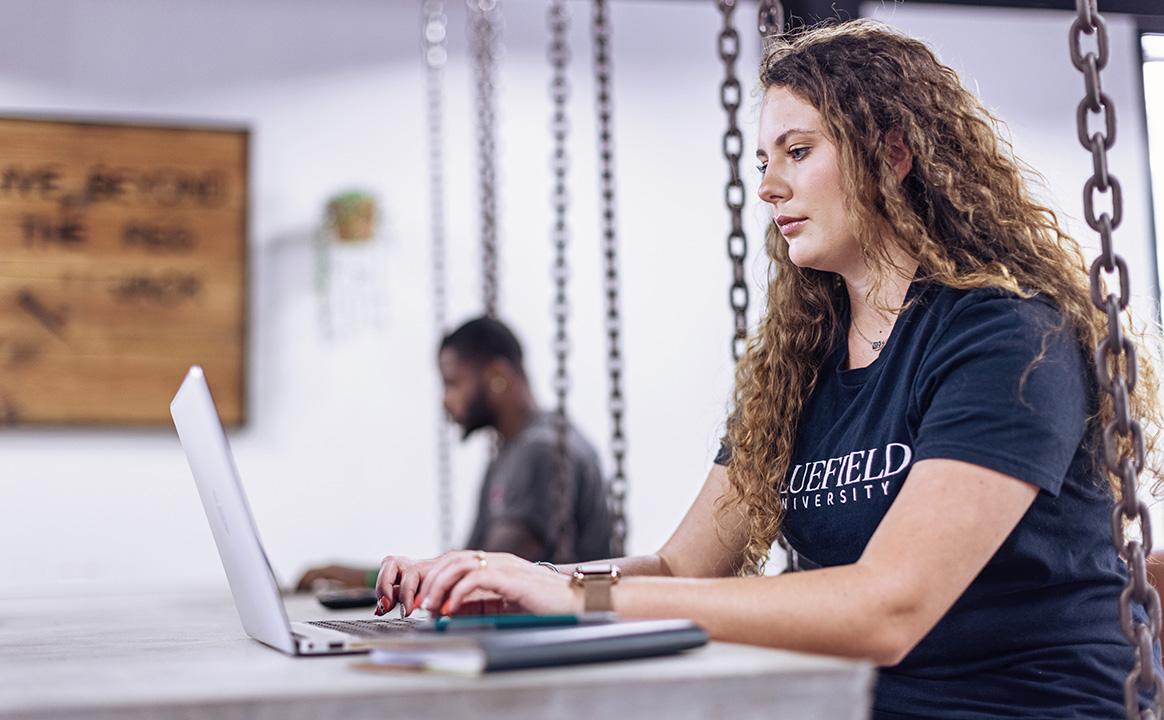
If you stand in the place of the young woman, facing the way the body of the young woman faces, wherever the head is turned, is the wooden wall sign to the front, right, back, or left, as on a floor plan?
right

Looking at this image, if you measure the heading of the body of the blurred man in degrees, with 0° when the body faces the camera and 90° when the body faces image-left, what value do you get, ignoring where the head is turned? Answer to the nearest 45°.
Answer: approximately 90°

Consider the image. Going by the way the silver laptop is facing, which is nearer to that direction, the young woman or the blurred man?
the young woman

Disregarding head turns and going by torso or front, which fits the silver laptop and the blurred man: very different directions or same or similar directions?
very different directions

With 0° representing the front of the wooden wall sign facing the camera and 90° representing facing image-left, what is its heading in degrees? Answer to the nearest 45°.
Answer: approximately 0°

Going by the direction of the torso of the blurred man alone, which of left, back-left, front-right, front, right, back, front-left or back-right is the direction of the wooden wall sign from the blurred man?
front-right

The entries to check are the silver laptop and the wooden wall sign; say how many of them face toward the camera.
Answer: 1

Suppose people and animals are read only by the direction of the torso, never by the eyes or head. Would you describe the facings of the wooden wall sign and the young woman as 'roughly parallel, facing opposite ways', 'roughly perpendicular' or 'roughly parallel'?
roughly perpendicular

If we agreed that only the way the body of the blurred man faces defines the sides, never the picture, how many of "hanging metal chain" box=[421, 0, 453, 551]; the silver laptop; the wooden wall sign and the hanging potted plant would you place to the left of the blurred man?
1

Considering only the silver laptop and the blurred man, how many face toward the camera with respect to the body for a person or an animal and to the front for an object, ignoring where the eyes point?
0

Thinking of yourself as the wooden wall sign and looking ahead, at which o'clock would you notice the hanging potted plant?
The hanging potted plant is roughly at 9 o'clock from the wooden wall sign.

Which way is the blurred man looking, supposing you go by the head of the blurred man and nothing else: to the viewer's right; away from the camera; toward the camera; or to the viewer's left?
to the viewer's left

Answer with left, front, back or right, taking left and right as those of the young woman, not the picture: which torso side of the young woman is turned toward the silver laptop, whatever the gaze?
front

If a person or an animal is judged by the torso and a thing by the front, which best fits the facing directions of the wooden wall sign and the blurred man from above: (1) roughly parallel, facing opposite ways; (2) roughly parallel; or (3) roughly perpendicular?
roughly perpendicular

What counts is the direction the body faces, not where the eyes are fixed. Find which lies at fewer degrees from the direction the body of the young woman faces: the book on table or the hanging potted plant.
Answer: the book on table

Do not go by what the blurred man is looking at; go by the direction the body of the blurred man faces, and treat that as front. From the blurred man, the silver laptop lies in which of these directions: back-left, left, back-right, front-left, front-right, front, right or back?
left

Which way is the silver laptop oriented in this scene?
to the viewer's right
